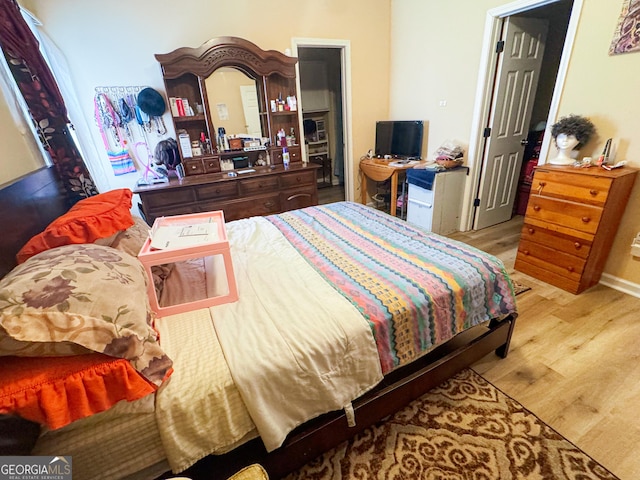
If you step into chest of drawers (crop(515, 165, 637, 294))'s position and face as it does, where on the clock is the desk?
The desk is roughly at 2 o'clock from the chest of drawers.

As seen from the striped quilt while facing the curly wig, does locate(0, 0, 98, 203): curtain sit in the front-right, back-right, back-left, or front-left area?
back-left

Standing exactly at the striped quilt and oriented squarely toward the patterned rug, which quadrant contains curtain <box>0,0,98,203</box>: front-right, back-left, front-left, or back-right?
back-right

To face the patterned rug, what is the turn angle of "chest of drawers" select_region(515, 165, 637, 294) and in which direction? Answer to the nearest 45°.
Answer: approximately 45° to its left

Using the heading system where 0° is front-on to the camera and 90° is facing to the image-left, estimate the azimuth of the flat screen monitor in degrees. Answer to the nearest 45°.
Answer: approximately 0°

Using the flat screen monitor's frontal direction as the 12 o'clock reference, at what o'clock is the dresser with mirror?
The dresser with mirror is roughly at 2 o'clock from the flat screen monitor.

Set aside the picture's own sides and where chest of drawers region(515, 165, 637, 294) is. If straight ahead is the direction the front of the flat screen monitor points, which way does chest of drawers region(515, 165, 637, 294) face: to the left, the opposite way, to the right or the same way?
to the right

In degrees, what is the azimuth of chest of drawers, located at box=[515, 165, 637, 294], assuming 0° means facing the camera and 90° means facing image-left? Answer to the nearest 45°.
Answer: approximately 45°

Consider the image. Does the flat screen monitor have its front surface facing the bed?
yes

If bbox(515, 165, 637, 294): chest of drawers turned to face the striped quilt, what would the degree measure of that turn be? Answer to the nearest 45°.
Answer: approximately 45° to its left
